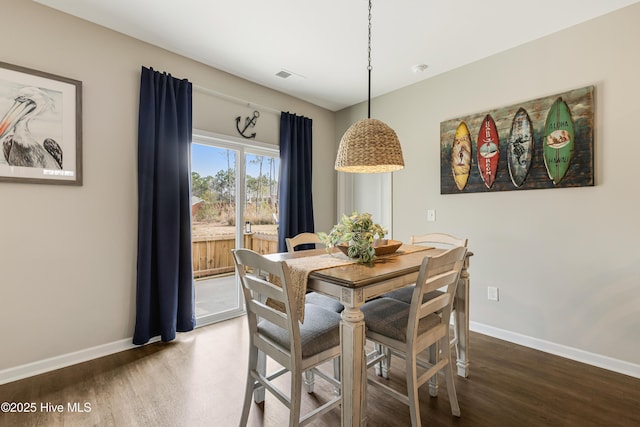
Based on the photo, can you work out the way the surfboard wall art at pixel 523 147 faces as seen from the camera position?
facing the viewer and to the left of the viewer

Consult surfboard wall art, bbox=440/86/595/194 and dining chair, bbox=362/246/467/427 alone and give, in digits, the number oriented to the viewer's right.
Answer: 0

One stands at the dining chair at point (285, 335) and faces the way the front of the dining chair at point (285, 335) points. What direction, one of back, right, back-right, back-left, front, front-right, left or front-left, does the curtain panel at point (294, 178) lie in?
front-left

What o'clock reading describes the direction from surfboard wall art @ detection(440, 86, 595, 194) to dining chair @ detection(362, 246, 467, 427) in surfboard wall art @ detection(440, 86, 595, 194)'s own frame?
The dining chair is roughly at 11 o'clock from the surfboard wall art.

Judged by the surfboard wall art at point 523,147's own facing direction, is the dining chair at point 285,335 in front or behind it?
in front

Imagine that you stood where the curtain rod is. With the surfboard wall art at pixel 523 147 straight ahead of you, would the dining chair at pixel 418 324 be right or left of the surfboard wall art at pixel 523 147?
right

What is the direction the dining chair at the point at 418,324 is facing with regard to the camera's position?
facing away from the viewer and to the left of the viewer

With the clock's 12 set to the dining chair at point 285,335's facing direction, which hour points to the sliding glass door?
The sliding glass door is roughly at 10 o'clock from the dining chair.

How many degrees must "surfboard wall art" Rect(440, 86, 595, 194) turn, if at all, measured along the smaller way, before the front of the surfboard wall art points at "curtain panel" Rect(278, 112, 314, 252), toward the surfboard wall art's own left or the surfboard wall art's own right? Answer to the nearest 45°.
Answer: approximately 45° to the surfboard wall art's own right

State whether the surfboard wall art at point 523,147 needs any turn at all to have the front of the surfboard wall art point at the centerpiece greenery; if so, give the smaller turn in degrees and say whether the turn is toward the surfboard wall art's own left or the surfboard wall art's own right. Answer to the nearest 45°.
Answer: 0° — it already faces it

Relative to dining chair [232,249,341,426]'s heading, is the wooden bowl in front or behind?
in front

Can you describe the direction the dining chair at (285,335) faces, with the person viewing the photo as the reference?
facing away from the viewer and to the right of the viewer

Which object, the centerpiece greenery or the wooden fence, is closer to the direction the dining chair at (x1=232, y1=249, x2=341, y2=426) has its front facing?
the centerpiece greenery

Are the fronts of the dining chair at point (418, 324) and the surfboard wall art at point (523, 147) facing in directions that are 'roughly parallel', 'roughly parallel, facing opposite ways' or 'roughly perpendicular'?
roughly perpendicular

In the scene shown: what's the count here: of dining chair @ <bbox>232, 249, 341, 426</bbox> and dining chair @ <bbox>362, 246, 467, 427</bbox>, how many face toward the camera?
0

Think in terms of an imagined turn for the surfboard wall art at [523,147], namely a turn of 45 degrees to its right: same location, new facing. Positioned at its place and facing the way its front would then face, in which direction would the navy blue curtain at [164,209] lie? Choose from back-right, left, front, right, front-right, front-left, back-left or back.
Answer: front-left

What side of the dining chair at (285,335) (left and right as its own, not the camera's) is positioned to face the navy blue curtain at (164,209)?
left
